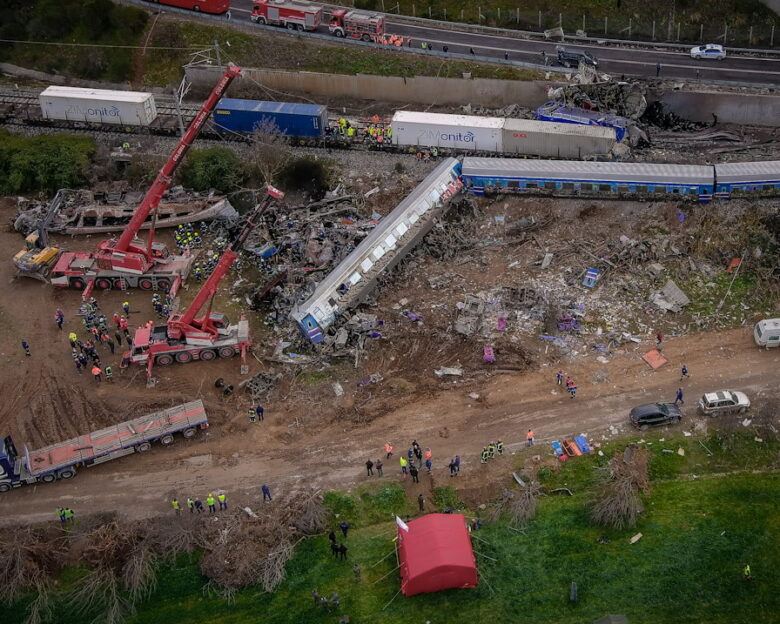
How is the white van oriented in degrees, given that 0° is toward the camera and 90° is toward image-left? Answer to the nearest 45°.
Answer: approximately 90°

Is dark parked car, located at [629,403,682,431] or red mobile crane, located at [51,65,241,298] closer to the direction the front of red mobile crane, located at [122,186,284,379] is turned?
the red mobile crane

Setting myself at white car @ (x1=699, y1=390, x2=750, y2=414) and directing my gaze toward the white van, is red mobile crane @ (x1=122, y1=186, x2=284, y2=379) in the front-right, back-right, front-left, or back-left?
back-left

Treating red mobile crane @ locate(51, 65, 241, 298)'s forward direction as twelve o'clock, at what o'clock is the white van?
The white van is roughly at 7 o'clock from the red mobile crane.

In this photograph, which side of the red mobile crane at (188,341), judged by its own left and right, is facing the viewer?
left

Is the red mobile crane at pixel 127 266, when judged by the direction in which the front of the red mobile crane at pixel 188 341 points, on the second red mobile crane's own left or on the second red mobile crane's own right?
on the second red mobile crane's own right

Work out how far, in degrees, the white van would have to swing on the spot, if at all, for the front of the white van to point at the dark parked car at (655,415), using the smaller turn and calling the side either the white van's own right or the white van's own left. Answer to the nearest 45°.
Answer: approximately 45° to the white van's own left

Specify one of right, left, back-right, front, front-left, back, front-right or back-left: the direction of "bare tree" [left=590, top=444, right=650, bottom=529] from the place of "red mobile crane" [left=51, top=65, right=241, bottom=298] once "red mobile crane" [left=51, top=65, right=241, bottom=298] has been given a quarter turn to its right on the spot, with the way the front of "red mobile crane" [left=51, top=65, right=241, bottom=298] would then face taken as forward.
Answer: back-right

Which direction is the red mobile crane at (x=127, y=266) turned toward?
to the viewer's left

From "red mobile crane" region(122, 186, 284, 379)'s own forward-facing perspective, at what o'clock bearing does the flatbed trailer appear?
The flatbed trailer is roughly at 10 o'clock from the red mobile crane.

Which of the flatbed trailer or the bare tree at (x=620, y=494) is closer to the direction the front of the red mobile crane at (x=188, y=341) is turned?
the flatbed trailer

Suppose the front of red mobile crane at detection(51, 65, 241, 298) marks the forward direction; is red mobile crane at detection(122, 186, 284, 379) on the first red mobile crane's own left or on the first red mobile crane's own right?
on the first red mobile crane's own left

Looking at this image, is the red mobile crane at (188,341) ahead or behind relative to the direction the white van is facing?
ahead
